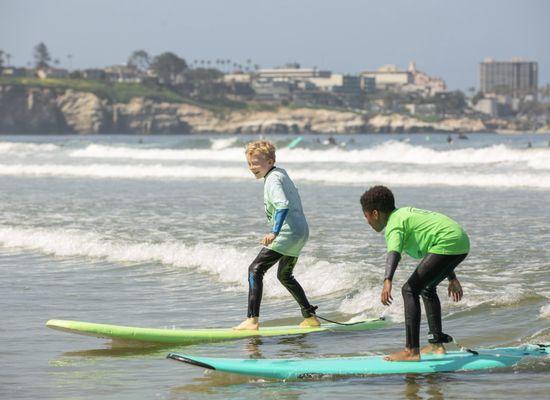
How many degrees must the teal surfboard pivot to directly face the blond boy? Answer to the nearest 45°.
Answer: approximately 45° to its right

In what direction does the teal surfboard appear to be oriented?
to the viewer's left

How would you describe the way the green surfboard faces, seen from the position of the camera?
facing to the left of the viewer
